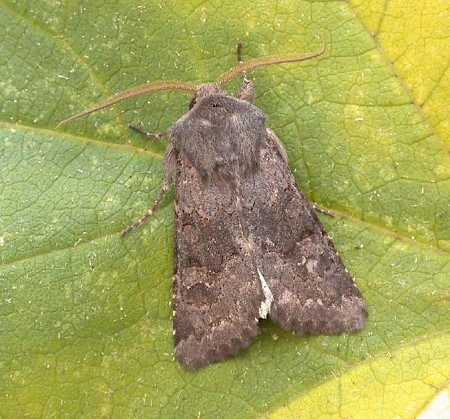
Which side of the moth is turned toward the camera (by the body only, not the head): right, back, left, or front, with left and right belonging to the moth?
back
